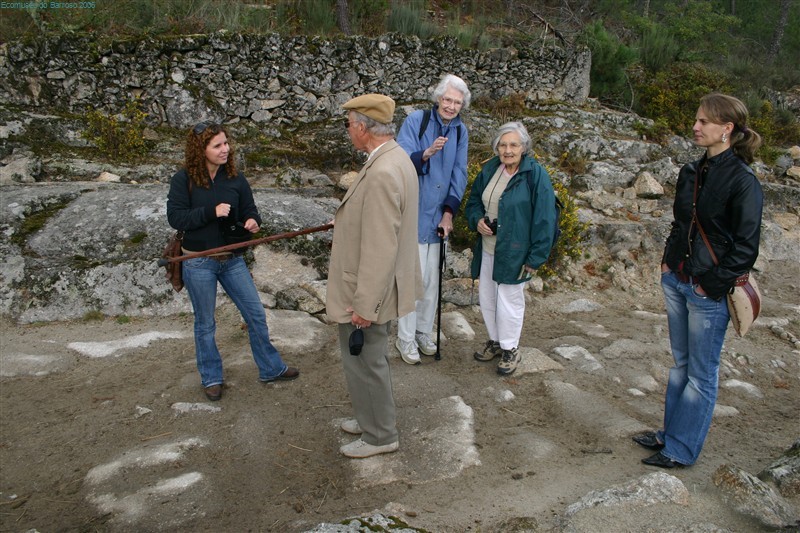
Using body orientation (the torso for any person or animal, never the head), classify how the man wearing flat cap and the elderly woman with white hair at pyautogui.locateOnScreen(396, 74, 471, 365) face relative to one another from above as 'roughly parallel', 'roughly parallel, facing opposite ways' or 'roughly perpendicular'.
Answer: roughly perpendicular

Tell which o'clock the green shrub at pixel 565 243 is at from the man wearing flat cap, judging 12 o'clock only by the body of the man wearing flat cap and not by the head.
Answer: The green shrub is roughly at 4 o'clock from the man wearing flat cap.

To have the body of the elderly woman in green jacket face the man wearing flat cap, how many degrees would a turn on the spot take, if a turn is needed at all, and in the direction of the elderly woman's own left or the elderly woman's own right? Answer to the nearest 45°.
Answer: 0° — they already face them

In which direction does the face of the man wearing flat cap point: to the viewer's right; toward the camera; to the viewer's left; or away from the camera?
to the viewer's left

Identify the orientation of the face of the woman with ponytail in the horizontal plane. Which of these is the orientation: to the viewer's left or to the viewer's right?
to the viewer's left

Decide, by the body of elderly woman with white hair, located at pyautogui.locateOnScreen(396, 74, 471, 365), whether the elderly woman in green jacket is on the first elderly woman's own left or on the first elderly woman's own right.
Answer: on the first elderly woman's own left
